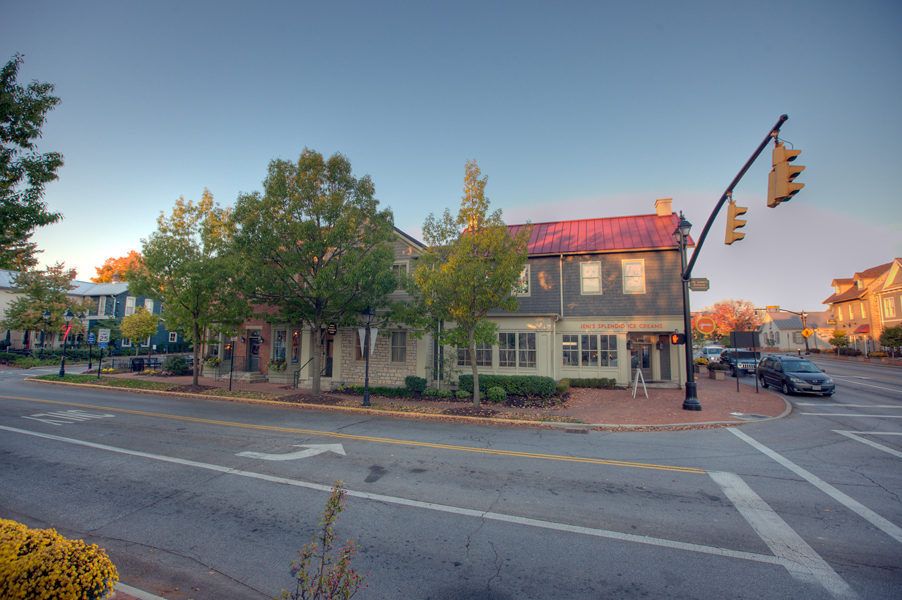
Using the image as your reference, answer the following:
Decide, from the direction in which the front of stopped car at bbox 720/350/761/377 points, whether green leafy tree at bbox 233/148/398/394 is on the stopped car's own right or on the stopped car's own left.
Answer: on the stopped car's own right

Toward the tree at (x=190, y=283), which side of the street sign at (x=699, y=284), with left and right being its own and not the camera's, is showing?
right

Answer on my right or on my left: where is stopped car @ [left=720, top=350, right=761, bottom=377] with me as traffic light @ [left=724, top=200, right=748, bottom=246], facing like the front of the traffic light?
on my left

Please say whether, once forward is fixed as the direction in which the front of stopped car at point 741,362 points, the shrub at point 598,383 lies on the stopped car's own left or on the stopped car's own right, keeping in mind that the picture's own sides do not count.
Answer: on the stopped car's own right

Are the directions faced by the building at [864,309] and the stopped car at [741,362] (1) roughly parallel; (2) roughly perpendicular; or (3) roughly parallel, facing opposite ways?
roughly perpendicular

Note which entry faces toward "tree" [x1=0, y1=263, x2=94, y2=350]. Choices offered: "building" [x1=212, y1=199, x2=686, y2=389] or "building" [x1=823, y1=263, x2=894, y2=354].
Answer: "building" [x1=823, y1=263, x2=894, y2=354]

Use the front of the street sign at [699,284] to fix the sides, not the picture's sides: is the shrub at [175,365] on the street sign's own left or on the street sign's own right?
on the street sign's own right

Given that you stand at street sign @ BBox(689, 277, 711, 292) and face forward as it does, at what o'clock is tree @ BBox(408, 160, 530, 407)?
The tree is roughly at 2 o'clock from the street sign.
